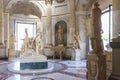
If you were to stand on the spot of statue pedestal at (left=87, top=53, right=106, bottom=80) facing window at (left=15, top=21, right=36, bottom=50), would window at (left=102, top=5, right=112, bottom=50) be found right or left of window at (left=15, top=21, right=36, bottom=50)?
right

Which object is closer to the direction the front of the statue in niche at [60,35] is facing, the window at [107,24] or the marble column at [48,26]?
the window

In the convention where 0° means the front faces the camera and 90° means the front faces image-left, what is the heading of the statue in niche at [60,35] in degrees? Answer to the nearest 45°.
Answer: approximately 0°

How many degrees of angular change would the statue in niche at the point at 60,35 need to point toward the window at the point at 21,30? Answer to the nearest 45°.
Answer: approximately 135° to its right

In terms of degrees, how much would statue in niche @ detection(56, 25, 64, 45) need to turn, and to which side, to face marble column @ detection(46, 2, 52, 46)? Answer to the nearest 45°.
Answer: approximately 90° to its right

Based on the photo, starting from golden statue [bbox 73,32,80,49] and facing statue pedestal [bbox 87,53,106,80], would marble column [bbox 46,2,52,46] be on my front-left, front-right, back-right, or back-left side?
back-right

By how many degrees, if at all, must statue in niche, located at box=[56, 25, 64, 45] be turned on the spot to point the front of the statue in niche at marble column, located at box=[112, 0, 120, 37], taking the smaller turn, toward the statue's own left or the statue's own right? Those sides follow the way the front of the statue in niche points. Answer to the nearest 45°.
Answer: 0° — it already faces it

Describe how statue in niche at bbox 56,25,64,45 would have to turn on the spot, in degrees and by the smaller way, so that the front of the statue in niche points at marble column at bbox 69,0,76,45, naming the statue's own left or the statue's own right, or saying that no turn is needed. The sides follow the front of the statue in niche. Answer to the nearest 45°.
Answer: approximately 45° to the statue's own left
